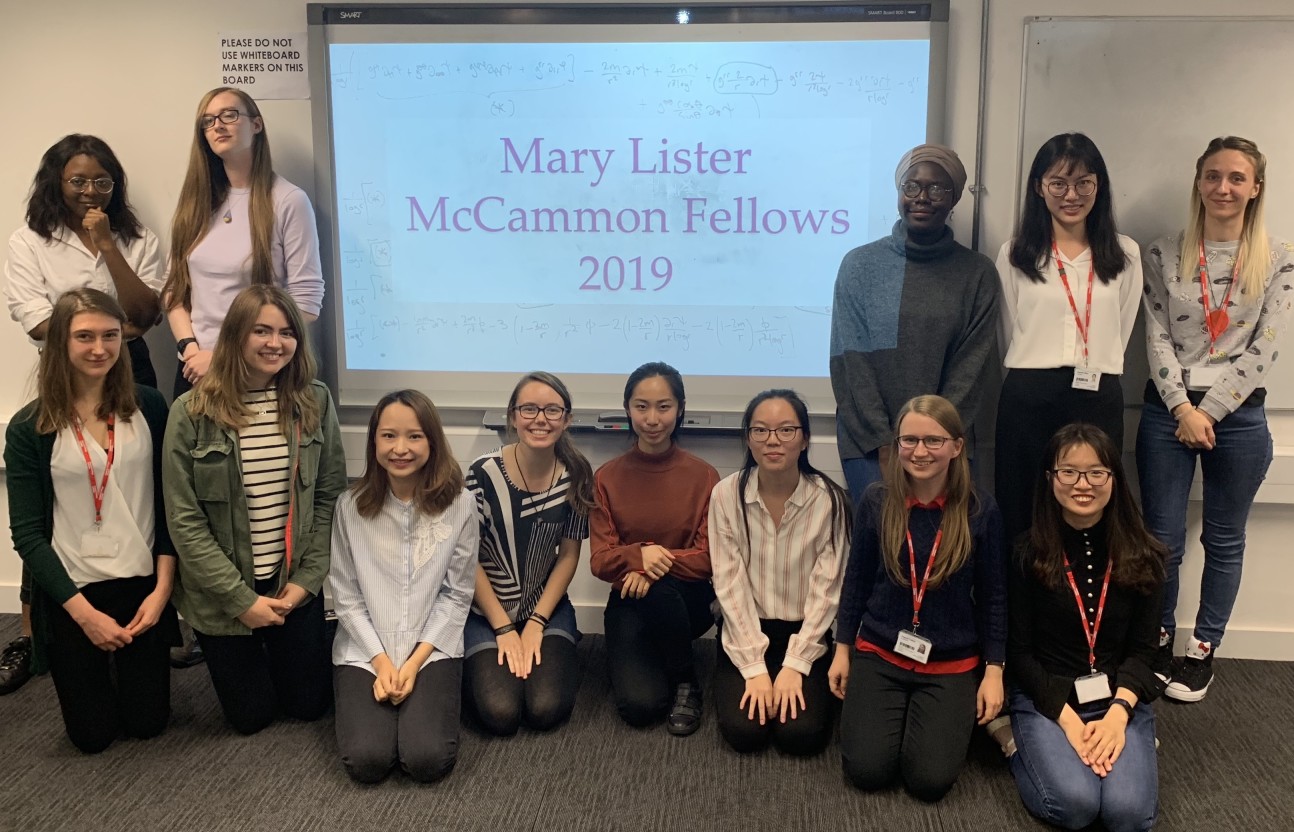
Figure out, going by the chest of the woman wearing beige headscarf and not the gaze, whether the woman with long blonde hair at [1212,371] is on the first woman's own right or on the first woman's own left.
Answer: on the first woman's own left

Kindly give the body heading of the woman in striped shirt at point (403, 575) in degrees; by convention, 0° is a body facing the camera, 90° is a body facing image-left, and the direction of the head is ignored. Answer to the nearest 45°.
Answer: approximately 0°

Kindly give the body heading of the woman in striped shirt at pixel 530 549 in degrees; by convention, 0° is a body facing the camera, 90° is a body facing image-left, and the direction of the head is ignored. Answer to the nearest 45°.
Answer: approximately 0°

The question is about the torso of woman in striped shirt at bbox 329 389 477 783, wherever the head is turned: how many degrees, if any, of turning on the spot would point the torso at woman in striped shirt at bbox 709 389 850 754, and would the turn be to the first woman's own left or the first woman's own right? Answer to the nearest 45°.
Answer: approximately 90° to the first woman's own left
